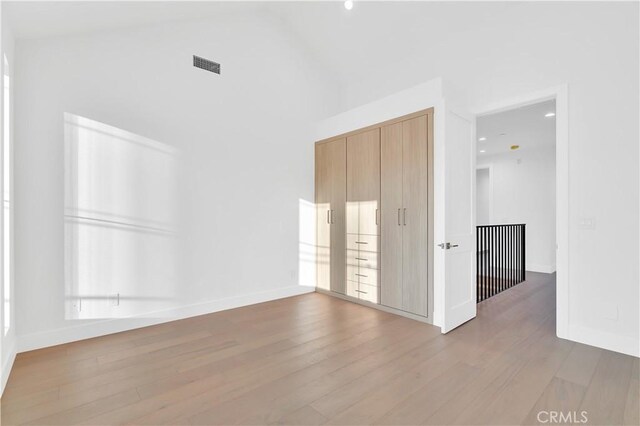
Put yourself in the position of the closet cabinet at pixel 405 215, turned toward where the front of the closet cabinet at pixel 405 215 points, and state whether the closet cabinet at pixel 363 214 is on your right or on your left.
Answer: on your right

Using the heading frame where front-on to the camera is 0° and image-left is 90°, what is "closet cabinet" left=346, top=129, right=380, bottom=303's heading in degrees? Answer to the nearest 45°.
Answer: approximately 45°

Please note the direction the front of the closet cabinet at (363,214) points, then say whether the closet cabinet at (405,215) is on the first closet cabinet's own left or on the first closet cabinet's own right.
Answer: on the first closet cabinet's own left

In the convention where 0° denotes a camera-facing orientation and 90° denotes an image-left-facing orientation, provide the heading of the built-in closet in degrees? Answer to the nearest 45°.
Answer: approximately 45°

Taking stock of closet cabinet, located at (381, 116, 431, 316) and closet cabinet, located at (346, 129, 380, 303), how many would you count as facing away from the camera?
0
